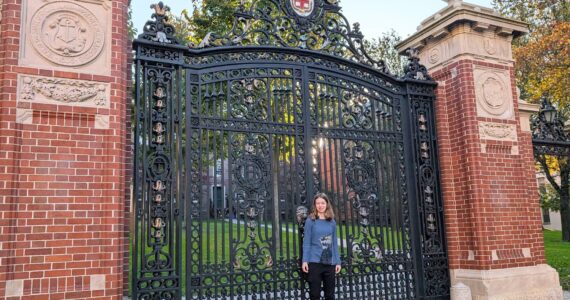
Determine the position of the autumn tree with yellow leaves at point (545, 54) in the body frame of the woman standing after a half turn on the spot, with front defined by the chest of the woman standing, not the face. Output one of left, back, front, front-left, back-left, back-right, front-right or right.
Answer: front-right

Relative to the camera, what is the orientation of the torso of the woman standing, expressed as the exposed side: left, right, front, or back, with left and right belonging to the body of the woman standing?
front

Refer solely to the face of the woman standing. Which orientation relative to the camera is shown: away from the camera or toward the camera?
toward the camera
